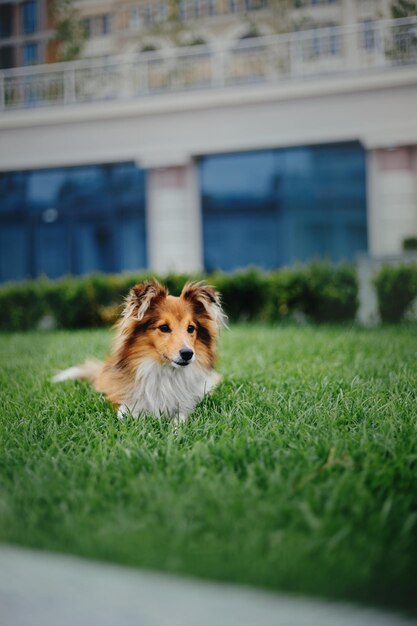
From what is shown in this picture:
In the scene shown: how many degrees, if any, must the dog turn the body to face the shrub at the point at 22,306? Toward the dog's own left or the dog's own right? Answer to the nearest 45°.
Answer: approximately 135° to the dog's own left

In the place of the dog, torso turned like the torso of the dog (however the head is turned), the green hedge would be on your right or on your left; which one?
on your left

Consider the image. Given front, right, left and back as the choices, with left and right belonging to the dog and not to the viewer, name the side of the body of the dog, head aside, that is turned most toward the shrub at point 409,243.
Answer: left

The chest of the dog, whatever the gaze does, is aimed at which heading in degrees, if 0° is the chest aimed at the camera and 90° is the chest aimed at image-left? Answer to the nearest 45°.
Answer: approximately 315°

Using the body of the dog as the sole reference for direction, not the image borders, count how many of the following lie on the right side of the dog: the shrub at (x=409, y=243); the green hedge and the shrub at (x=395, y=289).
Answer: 0

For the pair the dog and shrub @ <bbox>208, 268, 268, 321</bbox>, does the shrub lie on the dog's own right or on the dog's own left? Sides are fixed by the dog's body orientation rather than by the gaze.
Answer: on the dog's own left

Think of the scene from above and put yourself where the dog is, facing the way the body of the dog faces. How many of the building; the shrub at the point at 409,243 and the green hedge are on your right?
0

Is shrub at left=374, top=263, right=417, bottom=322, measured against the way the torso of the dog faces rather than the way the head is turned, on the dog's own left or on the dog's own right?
on the dog's own left

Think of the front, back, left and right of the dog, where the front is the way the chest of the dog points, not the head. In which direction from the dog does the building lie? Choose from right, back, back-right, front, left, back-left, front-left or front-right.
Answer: back-left

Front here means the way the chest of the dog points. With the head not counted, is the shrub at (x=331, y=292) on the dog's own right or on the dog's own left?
on the dog's own left
